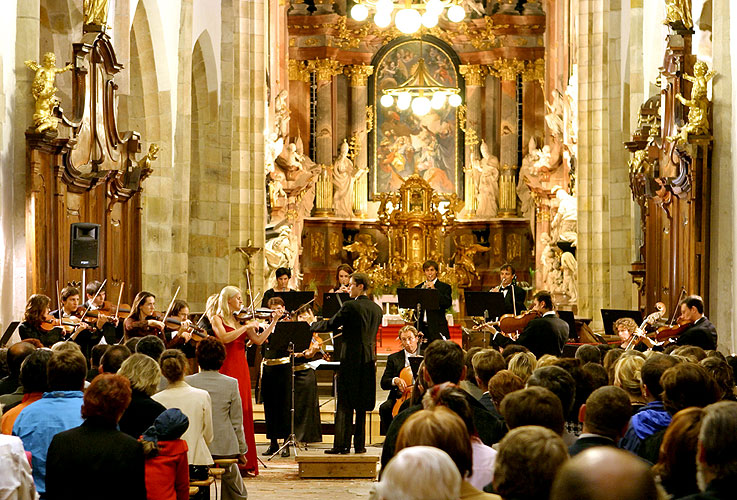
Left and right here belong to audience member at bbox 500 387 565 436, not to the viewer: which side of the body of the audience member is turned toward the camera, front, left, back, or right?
back

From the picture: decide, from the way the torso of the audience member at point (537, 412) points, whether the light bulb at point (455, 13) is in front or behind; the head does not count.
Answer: in front

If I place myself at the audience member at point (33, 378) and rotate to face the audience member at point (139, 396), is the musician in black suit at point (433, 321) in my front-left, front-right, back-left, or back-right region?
front-left

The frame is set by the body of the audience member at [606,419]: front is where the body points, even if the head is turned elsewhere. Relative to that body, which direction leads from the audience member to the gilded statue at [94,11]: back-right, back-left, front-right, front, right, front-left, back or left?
front-left

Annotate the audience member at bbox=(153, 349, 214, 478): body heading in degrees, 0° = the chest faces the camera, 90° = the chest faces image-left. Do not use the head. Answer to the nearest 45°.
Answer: approximately 180°

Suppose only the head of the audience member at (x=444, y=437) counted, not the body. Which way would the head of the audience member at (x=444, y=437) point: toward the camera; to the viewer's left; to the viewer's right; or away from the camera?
away from the camera

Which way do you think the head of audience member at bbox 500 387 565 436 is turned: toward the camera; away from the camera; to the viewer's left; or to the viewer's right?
away from the camera

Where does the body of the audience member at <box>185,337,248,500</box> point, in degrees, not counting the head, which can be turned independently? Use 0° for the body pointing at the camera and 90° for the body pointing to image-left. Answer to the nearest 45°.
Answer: approximately 180°

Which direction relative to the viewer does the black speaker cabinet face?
toward the camera

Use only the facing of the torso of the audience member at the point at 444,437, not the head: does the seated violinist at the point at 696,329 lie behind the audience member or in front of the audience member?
in front

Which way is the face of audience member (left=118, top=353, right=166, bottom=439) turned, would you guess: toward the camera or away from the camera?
away from the camera

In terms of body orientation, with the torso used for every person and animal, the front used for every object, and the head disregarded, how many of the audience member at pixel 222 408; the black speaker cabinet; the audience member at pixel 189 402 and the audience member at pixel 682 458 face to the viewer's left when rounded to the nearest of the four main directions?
0

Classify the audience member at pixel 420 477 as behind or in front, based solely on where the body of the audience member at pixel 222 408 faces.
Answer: behind

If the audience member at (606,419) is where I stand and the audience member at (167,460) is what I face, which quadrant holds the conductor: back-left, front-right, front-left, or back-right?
front-right

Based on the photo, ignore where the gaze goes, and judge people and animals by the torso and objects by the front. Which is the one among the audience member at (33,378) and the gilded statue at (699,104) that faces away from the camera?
the audience member

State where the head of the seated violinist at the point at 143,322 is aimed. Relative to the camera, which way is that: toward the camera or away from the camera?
toward the camera

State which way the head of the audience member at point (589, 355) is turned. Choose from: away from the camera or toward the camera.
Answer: away from the camera

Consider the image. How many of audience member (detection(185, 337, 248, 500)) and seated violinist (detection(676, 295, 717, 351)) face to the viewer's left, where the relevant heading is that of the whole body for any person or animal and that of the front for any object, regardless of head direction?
1

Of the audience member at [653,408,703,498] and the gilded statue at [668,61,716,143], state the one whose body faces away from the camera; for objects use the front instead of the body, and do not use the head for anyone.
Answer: the audience member

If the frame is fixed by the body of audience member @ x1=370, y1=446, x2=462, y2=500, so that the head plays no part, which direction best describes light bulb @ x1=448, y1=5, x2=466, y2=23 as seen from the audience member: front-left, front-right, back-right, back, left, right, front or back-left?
front
